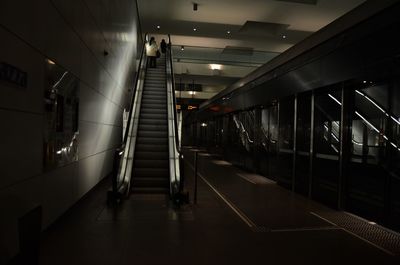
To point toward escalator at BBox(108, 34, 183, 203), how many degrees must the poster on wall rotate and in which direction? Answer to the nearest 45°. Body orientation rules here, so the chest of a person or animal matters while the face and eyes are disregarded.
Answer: approximately 45° to its left

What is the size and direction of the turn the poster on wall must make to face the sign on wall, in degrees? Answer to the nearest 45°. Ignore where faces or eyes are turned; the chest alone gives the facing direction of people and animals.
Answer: approximately 90° to its right

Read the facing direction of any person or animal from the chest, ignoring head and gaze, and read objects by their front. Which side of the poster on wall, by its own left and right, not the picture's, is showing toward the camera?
right

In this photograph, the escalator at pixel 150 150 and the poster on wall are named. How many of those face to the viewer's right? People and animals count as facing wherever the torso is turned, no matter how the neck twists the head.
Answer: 1

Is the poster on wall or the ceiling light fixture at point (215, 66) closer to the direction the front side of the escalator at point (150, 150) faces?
the poster on wall

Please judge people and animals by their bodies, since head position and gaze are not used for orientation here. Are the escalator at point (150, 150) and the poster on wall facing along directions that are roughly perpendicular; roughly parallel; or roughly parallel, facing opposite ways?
roughly perpendicular

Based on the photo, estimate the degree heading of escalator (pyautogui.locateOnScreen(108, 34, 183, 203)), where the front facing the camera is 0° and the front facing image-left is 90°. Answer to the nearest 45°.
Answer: approximately 0°

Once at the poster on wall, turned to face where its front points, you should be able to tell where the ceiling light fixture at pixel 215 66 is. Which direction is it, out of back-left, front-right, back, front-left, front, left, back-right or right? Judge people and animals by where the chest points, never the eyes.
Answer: front-left

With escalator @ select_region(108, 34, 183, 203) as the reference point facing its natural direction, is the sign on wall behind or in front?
in front

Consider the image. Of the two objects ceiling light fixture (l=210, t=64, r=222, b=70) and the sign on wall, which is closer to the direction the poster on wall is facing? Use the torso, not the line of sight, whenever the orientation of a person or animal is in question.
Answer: the ceiling light fixture
